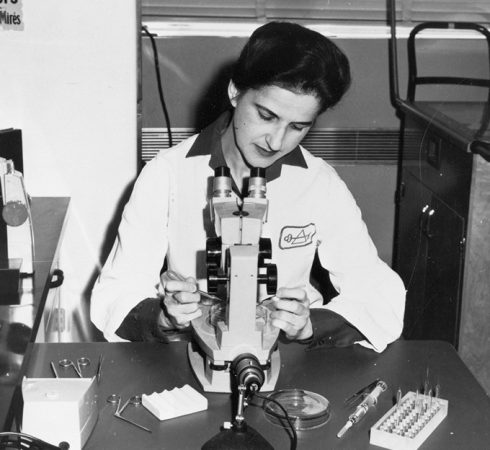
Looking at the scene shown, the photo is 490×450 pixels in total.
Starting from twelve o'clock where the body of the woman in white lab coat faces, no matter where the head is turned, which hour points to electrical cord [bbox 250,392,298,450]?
The electrical cord is roughly at 12 o'clock from the woman in white lab coat.

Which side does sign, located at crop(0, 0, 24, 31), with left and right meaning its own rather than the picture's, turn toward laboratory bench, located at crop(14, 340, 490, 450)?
front

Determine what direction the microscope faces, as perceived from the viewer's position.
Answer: facing away from the viewer

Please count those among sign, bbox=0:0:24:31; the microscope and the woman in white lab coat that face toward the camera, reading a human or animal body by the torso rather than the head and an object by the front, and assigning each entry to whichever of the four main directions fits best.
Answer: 2

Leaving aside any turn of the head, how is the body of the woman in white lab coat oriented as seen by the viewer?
toward the camera

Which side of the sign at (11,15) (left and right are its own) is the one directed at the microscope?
front

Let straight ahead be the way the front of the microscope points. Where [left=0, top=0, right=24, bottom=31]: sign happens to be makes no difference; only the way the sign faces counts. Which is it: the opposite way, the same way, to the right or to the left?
the opposite way

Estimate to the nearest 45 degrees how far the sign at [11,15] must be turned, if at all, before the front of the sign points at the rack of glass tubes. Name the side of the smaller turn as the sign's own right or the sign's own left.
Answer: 0° — it already faces it
